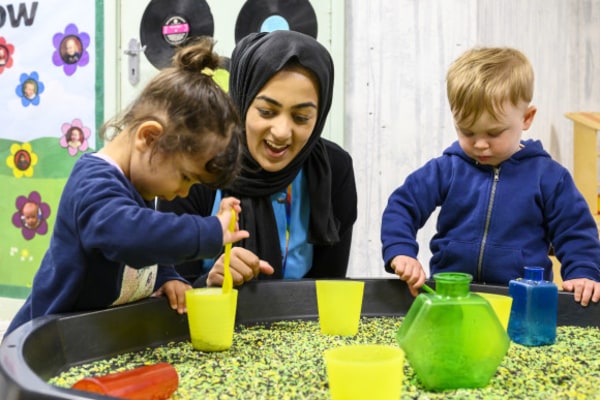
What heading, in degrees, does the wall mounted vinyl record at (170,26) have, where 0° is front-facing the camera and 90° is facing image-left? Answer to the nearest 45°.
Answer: approximately 0°

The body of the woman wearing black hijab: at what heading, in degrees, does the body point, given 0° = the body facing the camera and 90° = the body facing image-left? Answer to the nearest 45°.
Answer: approximately 0°

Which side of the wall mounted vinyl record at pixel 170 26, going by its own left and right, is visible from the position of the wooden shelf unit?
left

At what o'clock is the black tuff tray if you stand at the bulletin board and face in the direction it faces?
The black tuff tray is roughly at 12 o'clock from the bulletin board.

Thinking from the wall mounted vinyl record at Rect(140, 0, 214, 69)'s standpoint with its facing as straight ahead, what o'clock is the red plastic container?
The red plastic container is roughly at 12 o'clock from the wall mounted vinyl record.

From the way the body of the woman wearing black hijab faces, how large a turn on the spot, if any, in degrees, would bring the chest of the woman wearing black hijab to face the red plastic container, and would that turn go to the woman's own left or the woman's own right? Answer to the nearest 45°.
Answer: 0° — they already face it
